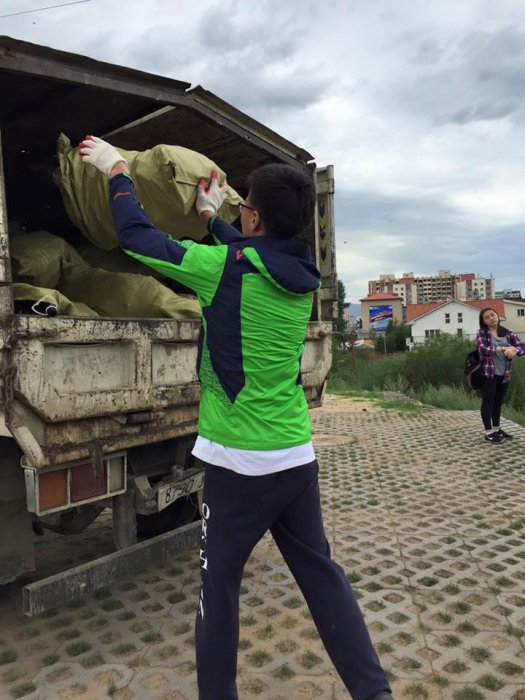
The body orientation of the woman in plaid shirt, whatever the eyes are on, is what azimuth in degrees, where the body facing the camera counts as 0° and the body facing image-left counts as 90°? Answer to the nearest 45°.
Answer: approximately 315°

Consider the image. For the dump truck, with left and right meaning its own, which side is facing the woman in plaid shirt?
right

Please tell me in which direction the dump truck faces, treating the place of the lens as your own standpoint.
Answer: facing away from the viewer and to the left of the viewer

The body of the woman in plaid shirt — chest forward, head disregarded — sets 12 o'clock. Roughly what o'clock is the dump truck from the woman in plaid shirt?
The dump truck is roughly at 2 o'clock from the woman in plaid shirt.

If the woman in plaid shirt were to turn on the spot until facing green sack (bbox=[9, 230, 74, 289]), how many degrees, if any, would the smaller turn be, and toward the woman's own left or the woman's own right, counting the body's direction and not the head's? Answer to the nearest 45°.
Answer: approximately 45° to the woman's own right
